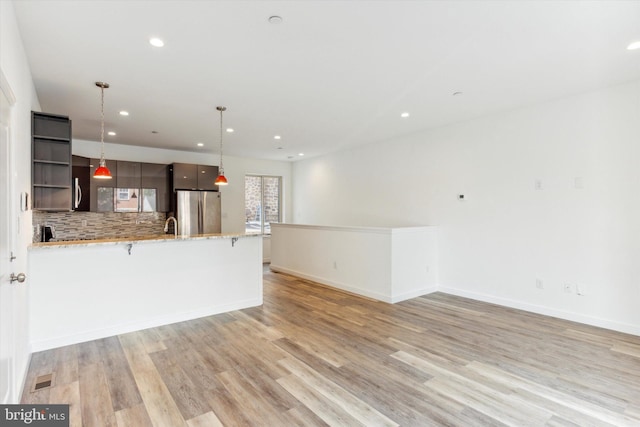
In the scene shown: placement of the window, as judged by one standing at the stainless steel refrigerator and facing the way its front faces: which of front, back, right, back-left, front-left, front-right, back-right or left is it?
back-left

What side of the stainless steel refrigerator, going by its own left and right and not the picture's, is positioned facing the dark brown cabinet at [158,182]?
right

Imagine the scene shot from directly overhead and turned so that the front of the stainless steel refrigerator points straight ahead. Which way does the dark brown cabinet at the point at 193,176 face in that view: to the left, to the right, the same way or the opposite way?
the same way

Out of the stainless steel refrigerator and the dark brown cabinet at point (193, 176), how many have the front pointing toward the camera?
2

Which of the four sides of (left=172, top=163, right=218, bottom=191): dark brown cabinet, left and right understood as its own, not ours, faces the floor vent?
front

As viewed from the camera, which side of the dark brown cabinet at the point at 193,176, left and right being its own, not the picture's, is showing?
front

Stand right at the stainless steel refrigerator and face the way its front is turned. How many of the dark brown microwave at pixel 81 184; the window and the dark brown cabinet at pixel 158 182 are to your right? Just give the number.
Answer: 2

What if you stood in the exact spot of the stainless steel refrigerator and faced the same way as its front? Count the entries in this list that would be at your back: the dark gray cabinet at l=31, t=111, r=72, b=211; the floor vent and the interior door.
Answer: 0

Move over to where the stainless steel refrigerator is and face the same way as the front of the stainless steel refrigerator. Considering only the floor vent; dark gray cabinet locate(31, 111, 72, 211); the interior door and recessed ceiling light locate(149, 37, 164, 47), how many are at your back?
0

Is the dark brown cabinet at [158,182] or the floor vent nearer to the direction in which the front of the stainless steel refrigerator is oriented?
the floor vent

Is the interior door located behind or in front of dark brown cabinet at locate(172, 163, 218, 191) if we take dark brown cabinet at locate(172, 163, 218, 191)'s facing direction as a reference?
in front

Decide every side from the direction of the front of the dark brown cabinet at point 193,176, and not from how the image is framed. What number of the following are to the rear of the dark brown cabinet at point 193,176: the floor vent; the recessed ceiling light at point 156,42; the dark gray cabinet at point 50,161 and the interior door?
0

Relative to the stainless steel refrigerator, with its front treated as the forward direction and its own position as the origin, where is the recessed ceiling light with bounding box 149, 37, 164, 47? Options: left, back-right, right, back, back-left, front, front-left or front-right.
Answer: front

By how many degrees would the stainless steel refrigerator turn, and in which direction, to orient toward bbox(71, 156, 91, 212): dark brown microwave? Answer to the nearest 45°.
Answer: approximately 90° to its right

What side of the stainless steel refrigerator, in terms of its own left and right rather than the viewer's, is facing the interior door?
front
